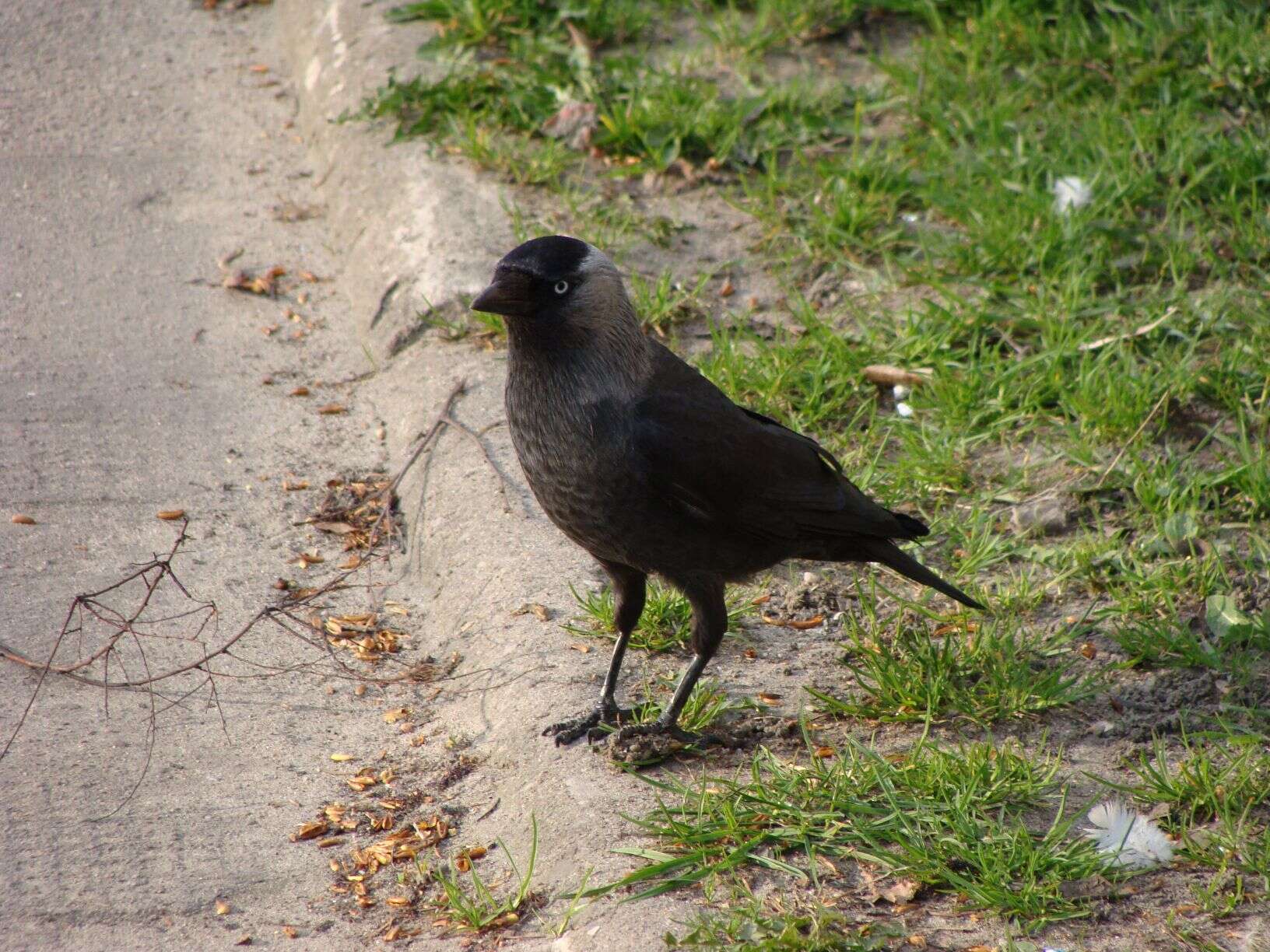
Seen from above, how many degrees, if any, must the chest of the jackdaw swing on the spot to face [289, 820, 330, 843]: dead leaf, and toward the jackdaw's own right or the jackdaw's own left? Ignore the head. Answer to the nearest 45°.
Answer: approximately 45° to the jackdaw's own left

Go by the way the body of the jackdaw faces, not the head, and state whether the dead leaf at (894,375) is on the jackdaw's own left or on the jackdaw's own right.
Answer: on the jackdaw's own right

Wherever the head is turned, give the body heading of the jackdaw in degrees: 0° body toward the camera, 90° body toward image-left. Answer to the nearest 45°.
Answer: approximately 90°

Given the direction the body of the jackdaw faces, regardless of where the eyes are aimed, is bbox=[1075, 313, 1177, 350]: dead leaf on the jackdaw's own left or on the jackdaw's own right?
on the jackdaw's own right

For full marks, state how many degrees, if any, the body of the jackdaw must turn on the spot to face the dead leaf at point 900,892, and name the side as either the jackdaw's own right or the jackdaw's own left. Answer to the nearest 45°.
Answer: approximately 135° to the jackdaw's own left

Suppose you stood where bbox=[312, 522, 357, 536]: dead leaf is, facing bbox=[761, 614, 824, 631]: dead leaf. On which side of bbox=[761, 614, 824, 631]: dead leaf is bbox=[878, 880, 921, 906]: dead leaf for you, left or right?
right

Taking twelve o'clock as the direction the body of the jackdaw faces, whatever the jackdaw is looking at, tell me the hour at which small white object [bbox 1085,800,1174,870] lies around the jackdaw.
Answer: The small white object is roughly at 7 o'clock from the jackdaw.
